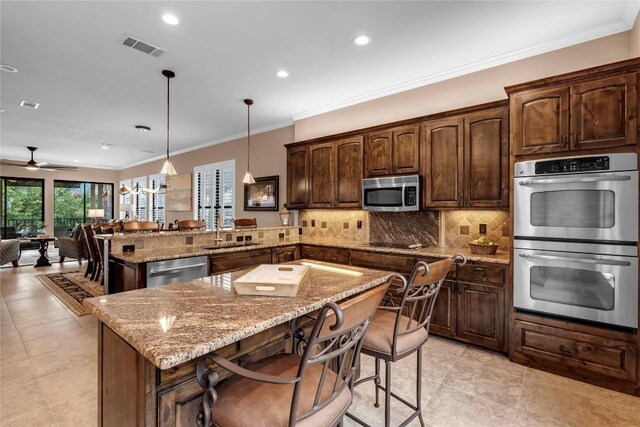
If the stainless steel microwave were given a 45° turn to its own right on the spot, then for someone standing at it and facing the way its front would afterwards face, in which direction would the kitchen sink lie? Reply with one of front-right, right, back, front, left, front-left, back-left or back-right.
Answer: front

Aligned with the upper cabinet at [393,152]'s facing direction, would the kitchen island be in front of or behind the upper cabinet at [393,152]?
in front

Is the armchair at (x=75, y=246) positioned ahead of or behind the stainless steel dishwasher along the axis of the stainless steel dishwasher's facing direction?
behind

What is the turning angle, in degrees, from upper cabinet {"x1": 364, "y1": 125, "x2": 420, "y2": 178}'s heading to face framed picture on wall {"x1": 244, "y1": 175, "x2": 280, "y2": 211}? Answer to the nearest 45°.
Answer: approximately 90° to its right

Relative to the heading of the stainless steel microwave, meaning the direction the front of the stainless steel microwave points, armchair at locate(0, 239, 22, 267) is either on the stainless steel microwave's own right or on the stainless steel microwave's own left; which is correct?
on the stainless steel microwave's own right

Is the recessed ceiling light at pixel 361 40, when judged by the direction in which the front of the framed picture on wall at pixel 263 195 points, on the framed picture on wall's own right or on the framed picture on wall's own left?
on the framed picture on wall's own left

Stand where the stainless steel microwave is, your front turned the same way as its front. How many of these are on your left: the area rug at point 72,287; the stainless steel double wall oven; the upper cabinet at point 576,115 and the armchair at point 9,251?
2

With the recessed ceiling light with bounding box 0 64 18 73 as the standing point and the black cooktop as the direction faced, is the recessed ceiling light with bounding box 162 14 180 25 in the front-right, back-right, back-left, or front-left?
front-right

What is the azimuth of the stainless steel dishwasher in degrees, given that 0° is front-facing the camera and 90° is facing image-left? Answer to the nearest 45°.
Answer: approximately 315°

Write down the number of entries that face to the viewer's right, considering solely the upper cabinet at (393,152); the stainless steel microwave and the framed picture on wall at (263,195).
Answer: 0

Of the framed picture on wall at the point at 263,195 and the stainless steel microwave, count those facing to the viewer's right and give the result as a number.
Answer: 0

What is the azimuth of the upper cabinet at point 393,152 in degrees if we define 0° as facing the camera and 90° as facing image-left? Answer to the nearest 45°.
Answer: approximately 45°

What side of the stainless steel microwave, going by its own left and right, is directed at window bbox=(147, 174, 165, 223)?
right

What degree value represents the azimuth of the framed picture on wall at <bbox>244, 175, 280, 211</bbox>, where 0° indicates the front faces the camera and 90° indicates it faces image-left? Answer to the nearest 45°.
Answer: approximately 45°

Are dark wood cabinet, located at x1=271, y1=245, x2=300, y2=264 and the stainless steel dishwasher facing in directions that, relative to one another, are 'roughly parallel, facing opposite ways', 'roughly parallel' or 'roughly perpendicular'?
roughly parallel
